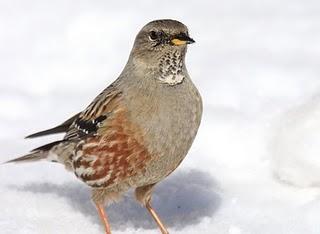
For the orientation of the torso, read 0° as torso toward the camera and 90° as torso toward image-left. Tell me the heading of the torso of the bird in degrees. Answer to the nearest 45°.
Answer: approximately 315°
